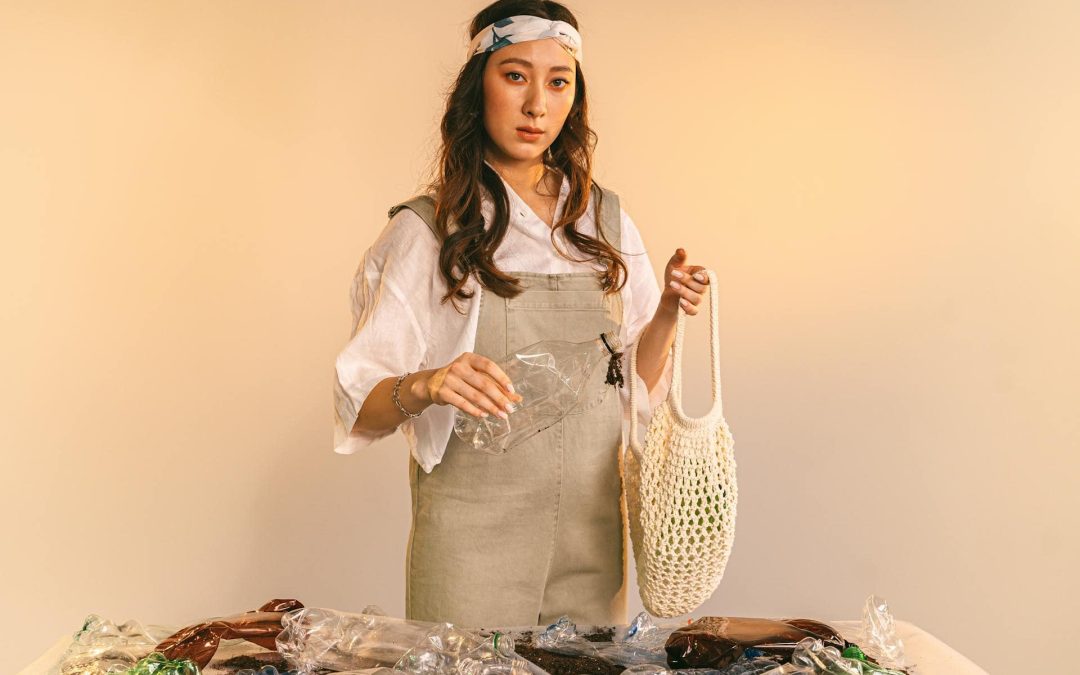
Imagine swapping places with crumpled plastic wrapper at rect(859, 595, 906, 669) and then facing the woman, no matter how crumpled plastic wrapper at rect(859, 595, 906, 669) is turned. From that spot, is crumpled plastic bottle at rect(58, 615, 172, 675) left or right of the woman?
left

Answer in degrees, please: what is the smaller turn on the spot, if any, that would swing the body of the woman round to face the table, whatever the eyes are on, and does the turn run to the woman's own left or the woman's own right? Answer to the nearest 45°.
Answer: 0° — they already face it

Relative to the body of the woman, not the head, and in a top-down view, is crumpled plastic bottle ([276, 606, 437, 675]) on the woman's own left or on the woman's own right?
on the woman's own right

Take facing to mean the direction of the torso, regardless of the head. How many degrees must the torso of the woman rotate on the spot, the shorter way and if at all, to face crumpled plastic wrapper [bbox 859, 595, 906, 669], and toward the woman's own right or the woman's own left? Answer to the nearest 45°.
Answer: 0° — they already face it

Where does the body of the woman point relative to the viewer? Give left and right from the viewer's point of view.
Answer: facing the viewer and to the right of the viewer

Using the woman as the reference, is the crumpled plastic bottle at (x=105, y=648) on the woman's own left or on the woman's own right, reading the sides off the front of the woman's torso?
on the woman's own right
